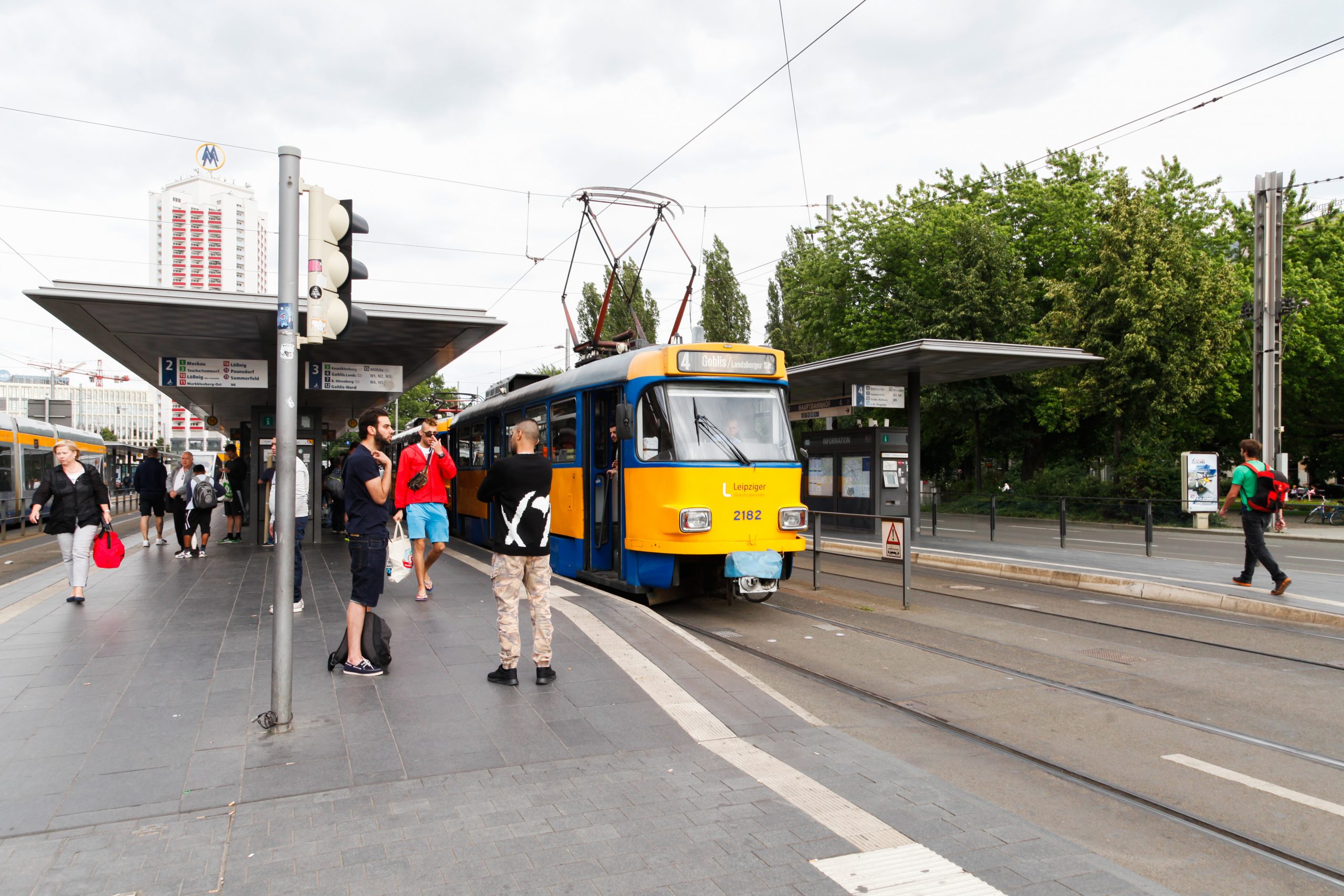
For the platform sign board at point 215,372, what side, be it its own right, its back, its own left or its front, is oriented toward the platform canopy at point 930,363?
left

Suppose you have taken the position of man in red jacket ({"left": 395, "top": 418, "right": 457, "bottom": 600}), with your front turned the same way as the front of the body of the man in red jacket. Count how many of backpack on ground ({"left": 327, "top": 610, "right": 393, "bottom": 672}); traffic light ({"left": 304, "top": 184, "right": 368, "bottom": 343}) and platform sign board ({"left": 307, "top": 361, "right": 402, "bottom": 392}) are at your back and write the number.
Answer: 1

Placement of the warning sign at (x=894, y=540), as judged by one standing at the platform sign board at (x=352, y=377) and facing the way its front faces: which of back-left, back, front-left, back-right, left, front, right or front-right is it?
front-left

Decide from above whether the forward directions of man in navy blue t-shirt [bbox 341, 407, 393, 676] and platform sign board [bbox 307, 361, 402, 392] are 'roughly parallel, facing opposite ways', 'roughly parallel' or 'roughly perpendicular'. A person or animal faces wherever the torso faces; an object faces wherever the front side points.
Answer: roughly perpendicular

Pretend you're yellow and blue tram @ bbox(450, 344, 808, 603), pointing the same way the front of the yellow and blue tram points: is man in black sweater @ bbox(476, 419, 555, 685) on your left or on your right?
on your right

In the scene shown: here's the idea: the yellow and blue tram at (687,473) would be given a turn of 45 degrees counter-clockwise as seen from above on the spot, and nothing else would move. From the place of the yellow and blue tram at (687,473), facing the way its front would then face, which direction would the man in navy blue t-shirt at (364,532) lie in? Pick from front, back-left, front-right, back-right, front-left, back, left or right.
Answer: back-right

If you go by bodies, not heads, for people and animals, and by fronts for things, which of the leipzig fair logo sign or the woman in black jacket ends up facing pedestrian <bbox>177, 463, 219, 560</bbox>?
the leipzig fair logo sign

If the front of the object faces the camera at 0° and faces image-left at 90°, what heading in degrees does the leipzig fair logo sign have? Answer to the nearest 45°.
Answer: approximately 0°

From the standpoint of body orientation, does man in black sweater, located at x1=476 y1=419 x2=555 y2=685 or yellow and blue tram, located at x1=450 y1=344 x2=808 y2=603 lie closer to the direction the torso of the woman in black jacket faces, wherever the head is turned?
the man in black sweater

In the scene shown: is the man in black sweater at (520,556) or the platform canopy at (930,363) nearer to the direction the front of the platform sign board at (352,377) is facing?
the man in black sweater
